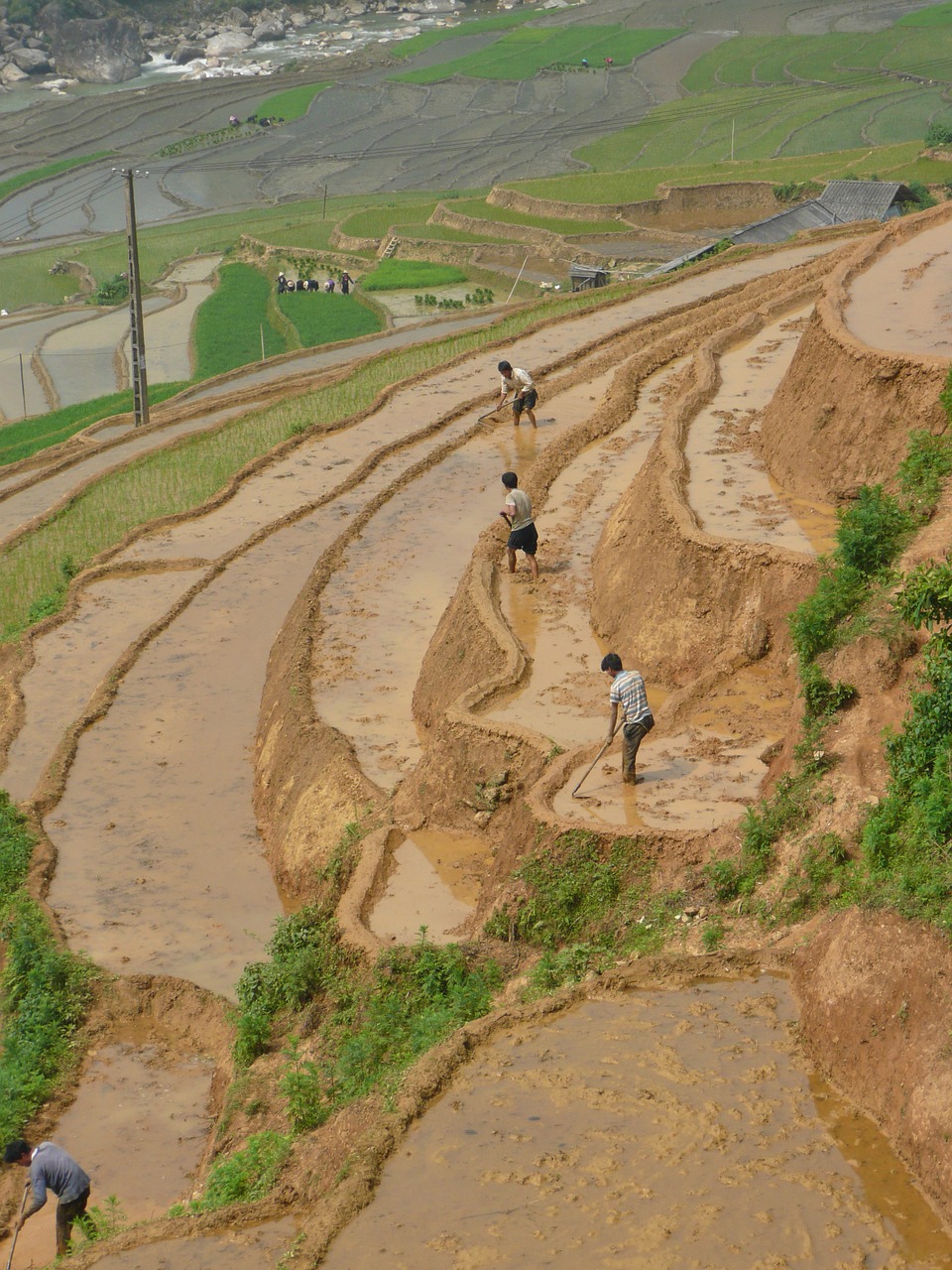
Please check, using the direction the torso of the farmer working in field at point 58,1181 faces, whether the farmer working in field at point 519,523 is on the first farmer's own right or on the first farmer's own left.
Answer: on the first farmer's own right

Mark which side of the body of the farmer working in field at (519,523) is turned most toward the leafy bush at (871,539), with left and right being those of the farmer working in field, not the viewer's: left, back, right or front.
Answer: back

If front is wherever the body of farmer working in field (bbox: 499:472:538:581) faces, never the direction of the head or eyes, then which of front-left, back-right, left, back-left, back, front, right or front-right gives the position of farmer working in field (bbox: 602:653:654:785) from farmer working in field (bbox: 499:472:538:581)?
back-left

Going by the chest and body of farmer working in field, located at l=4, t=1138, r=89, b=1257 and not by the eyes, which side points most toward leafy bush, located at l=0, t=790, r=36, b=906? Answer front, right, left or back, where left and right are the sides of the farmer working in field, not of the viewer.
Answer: right

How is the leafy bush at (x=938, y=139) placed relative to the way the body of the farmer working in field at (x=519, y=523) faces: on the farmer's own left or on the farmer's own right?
on the farmer's own right

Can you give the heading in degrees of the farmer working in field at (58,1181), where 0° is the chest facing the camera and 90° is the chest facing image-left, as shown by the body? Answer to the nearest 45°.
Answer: approximately 90°

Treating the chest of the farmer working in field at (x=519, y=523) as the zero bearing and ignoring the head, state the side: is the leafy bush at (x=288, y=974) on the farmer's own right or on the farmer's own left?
on the farmer's own left
